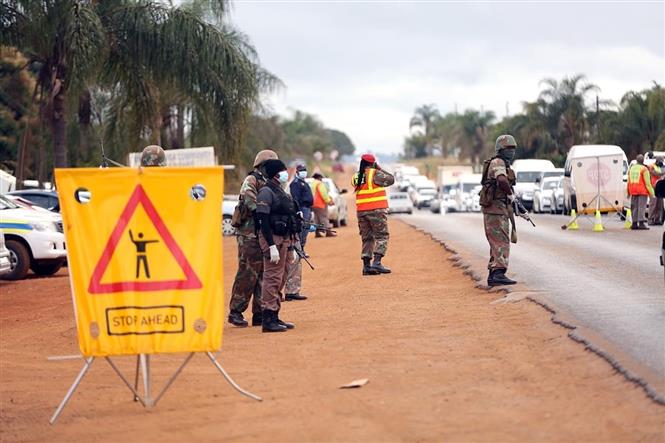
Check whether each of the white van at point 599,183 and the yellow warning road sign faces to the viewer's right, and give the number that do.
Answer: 0

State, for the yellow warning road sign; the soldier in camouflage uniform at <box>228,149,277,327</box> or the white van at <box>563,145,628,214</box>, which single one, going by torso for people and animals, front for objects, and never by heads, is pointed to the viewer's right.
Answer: the soldier in camouflage uniform

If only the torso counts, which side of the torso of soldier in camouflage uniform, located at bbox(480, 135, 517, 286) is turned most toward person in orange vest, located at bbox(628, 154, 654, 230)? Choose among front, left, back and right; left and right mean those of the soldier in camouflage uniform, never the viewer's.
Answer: left

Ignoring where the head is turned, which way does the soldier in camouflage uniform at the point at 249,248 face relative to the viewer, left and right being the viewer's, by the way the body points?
facing to the right of the viewer

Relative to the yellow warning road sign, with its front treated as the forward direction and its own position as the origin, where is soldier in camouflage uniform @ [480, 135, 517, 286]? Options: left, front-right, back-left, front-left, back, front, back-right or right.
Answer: back-left

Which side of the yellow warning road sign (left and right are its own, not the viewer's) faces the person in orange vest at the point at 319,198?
back

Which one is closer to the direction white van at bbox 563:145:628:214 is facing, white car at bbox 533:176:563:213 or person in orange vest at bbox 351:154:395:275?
the white car

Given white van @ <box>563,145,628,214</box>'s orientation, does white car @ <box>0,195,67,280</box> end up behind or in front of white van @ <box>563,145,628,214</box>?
behind
